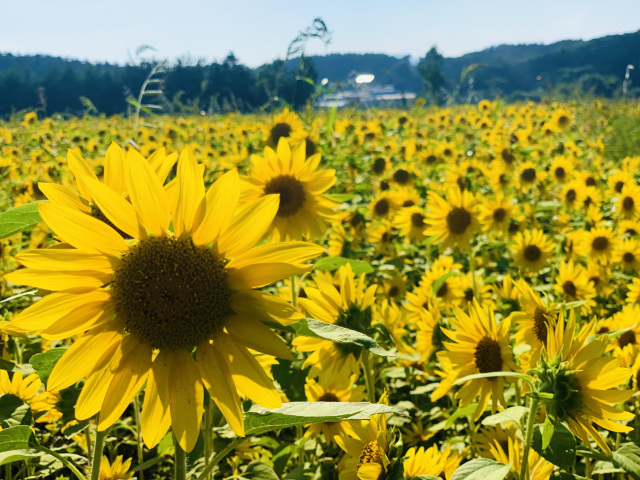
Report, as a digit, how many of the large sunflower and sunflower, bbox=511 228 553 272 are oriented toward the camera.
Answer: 2

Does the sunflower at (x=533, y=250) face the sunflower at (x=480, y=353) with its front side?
yes

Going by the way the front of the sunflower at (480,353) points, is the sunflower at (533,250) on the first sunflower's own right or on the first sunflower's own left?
on the first sunflower's own left

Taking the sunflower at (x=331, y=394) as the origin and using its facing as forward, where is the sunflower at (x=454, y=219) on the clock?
the sunflower at (x=454, y=219) is roughly at 7 o'clock from the sunflower at (x=331, y=394).

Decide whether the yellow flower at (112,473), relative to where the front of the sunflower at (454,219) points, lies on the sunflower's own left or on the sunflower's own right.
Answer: on the sunflower's own right

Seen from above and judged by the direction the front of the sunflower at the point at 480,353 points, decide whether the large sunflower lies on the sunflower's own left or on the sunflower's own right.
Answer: on the sunflower's own right

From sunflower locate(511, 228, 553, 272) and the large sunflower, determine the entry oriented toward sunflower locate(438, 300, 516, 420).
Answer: sunflower locate(511, 228, 553, 272)

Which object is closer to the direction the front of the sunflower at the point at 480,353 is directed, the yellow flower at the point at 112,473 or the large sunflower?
the large sunflower
